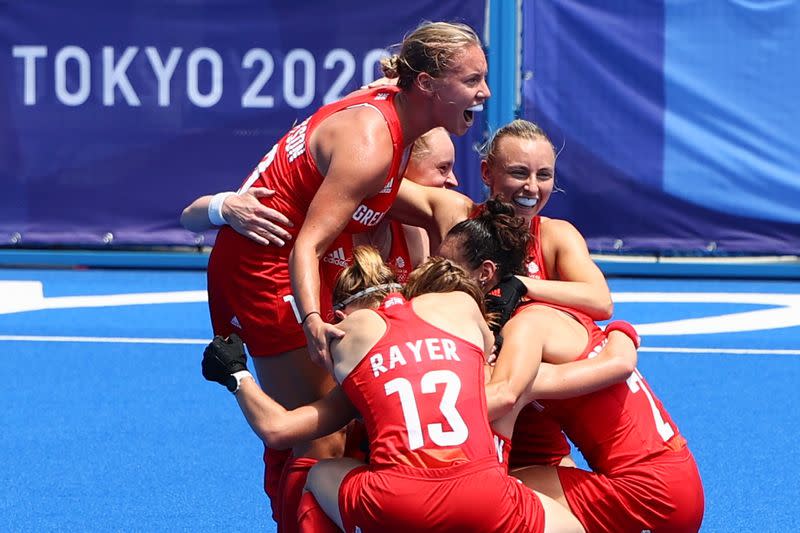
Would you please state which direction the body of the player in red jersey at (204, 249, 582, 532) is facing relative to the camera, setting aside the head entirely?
away from the camera

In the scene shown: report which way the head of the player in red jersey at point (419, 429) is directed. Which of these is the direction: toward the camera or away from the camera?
away from the camera

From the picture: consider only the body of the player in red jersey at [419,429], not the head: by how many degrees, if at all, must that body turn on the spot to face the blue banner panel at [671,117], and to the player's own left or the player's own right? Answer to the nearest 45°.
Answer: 0° — they already face it

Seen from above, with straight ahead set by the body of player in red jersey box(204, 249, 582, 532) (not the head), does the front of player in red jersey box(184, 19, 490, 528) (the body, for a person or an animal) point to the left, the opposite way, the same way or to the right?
to the right

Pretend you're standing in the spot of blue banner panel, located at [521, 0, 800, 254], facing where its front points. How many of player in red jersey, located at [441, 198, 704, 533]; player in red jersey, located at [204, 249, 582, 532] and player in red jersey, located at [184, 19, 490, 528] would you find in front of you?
3

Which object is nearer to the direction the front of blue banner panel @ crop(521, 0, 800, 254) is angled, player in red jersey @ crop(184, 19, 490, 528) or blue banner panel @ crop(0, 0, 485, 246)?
the player in red jersey

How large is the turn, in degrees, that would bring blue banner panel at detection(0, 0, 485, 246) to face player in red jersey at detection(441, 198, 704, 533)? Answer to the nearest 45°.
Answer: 0° — it already faces them

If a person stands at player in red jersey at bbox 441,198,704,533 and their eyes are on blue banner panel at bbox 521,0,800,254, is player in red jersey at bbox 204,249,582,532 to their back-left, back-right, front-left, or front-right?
back-left

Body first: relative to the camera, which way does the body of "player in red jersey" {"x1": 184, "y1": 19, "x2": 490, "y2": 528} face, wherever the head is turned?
to the viewer's right
